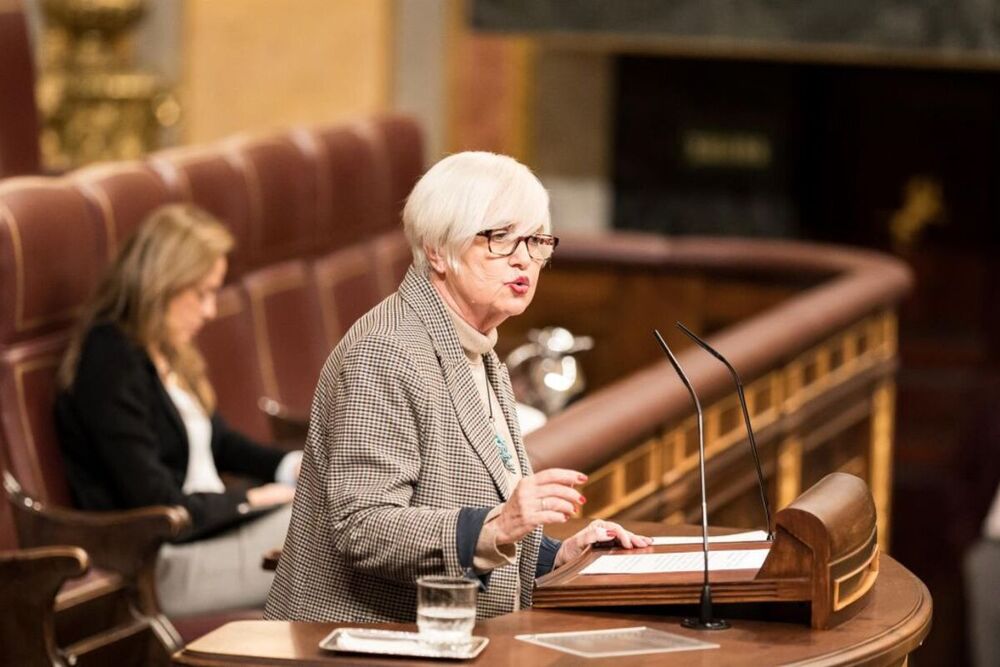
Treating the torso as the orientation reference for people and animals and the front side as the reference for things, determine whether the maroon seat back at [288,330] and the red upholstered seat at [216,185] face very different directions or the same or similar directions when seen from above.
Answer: same or similar directions

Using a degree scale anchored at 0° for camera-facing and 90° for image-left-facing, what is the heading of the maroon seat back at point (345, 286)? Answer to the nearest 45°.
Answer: approximately 315°

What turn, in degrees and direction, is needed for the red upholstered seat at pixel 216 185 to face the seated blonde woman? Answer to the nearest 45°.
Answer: approximately 45° to its right

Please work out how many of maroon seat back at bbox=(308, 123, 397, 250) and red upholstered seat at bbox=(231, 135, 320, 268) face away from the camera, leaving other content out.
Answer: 0

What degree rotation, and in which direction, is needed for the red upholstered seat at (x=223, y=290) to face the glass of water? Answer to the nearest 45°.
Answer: approximately 45° to its right

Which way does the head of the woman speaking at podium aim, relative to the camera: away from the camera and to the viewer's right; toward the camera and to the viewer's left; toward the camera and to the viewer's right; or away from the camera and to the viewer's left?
toward the camera and to the viewer's right

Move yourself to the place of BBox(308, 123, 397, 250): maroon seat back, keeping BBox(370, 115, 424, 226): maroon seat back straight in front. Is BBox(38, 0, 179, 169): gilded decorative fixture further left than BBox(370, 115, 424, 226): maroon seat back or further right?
left

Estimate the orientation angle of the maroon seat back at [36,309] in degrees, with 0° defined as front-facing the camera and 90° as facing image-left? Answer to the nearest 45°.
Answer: approximately 315°

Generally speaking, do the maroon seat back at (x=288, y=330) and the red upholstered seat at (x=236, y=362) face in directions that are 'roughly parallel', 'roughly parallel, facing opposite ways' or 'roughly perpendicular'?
roughly parallel

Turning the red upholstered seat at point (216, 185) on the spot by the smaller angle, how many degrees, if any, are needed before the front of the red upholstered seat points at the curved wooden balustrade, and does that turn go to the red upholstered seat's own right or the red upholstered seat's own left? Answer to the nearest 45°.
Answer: approximately 45° to the red upholstered seat's own left

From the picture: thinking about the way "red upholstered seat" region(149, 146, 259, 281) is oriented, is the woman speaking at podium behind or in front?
in front

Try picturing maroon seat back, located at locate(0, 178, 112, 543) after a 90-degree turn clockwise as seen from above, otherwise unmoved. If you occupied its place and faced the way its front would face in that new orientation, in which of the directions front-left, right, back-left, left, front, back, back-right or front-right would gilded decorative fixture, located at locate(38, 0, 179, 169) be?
back-right

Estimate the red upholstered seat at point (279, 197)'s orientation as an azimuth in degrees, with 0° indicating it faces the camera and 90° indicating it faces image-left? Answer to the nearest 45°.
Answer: approximately 315°

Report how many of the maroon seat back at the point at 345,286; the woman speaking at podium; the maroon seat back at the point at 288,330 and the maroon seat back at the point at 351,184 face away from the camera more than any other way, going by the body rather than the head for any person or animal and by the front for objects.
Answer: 0

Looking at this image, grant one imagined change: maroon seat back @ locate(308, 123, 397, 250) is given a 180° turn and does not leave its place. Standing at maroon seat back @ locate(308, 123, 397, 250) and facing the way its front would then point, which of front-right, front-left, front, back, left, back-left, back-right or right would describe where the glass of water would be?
back-left

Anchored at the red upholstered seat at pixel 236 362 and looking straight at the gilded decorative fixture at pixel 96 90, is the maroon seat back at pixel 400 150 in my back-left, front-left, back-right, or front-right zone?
front-right
